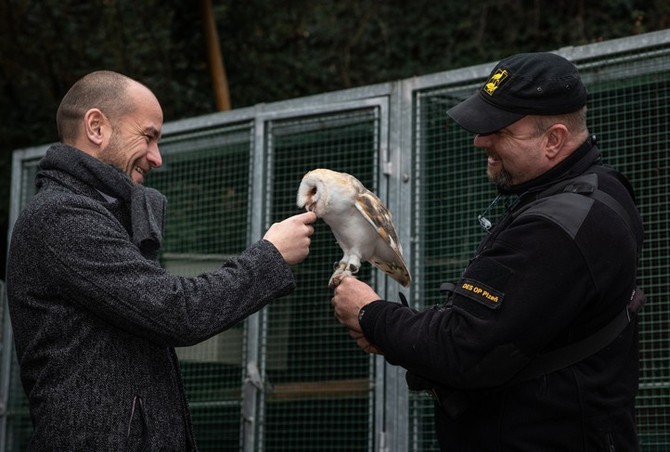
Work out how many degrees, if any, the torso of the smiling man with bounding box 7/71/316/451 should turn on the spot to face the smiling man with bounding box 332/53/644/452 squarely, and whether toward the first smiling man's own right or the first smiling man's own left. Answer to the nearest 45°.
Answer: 0° — they already face them

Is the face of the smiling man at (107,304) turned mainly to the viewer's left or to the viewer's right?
to the viewer's right

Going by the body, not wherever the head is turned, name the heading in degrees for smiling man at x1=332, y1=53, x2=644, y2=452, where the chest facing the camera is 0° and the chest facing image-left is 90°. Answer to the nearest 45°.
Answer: approximately 90°

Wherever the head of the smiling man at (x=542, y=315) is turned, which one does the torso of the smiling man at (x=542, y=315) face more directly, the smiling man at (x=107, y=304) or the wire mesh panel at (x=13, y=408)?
the smiling man

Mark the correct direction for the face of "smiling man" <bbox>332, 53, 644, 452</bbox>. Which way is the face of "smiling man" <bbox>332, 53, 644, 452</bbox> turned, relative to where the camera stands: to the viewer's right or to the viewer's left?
to the viewer's left

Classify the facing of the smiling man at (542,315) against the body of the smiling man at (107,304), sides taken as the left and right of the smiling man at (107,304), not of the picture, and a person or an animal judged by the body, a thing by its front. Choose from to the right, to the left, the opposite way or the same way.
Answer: the opposite way

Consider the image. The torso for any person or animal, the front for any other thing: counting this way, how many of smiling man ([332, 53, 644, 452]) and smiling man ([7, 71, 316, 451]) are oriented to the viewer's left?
1

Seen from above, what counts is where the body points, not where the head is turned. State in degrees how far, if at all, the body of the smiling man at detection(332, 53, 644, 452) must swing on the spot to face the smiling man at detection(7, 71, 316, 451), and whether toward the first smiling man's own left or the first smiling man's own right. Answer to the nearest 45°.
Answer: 0° — they already face them

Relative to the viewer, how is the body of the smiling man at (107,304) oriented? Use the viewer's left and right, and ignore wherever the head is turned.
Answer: facing to the right of the viewer
